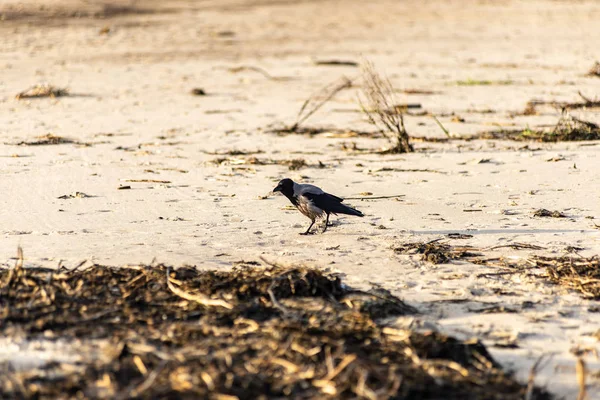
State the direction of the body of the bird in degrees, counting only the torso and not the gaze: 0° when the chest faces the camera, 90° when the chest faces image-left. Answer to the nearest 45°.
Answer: approximately 90°

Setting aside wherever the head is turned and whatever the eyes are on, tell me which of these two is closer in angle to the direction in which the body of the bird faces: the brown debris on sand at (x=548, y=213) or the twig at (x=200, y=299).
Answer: the twig

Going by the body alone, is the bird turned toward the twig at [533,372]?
no

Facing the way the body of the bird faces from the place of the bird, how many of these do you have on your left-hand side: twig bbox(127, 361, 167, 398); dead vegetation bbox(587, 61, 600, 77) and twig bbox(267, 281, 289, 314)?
2

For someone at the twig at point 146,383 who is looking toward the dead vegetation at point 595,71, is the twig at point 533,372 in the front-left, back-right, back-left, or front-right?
front-right

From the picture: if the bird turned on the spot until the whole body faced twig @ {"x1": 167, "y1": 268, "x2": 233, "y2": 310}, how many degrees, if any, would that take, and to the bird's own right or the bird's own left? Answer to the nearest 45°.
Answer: approximately 90° to the bird's own left

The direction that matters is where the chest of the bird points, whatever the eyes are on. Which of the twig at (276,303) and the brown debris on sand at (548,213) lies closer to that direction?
the twig

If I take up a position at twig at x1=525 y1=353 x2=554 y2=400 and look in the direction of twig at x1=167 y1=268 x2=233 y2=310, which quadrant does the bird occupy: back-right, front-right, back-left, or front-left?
front-right

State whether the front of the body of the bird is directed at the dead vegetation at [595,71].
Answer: no

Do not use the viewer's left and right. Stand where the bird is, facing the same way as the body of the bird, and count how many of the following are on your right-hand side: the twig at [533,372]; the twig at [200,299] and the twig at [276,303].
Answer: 0

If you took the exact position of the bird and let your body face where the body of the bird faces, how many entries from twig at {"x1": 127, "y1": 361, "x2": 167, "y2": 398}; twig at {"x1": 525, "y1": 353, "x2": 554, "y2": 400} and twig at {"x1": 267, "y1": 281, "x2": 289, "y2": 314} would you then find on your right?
0

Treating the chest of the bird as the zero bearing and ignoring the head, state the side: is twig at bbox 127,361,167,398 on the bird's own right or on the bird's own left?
on the bird's own left

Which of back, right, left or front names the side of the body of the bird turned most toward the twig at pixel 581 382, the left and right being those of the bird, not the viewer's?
left

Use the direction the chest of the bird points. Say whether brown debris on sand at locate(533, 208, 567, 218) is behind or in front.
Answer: behind

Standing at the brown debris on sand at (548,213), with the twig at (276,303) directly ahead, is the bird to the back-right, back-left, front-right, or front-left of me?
front-right
